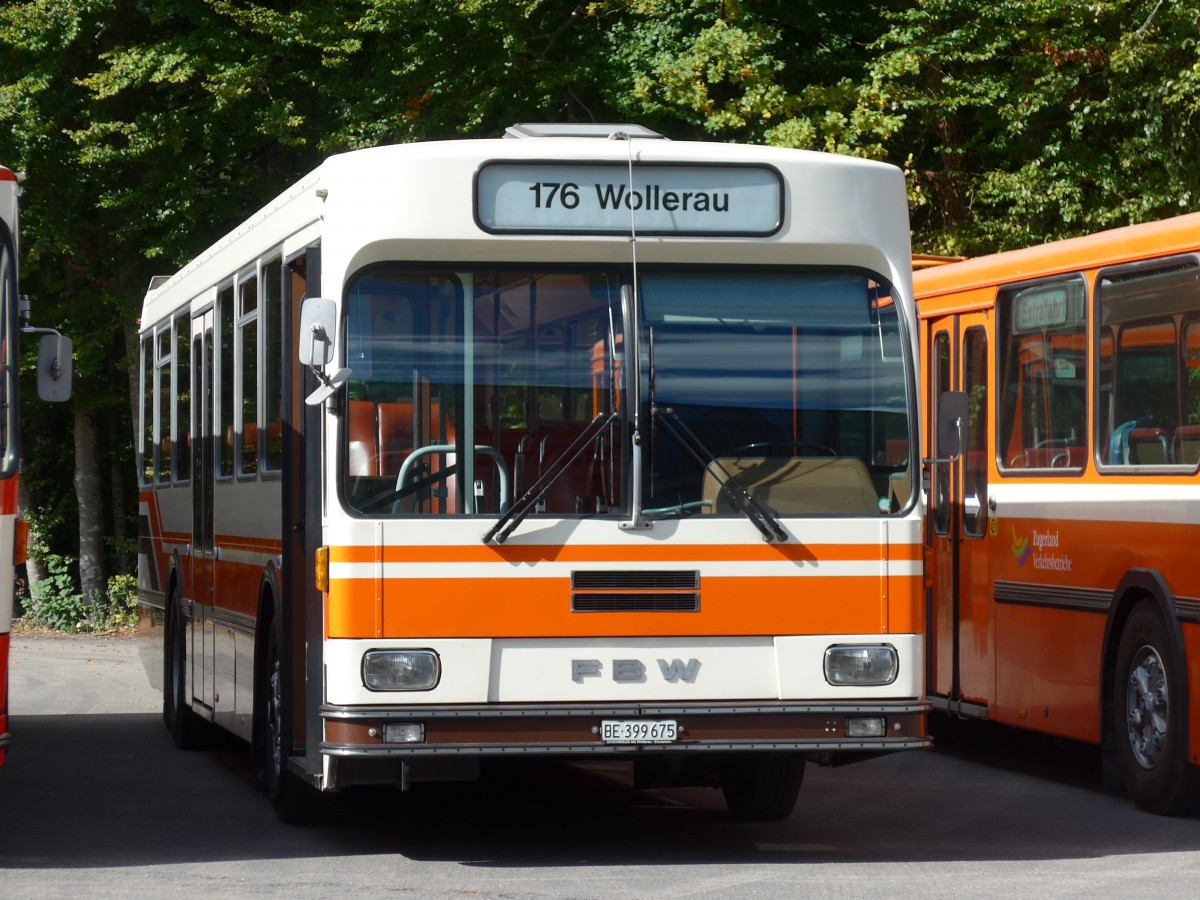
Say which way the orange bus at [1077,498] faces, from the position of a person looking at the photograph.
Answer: facing the viewer and to the right of the viewer

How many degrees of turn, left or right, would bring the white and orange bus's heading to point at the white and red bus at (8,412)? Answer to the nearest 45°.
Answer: approximately 90° to its right

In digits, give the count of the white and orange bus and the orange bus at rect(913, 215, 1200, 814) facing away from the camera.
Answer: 0

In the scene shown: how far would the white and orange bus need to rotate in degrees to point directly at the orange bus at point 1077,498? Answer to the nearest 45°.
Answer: approximately 135° to its left

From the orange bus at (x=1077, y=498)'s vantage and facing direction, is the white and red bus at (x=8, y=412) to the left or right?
on its right

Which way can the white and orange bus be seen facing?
toward the camera

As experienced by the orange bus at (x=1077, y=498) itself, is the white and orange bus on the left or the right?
on its right
